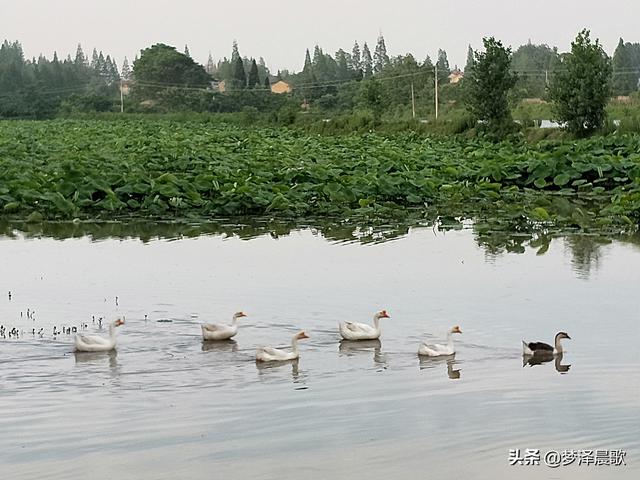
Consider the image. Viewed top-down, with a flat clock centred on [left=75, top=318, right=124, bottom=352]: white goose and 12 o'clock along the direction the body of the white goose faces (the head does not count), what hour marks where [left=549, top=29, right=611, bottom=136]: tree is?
The tree is roughly at 10 o'clock from the white goose.

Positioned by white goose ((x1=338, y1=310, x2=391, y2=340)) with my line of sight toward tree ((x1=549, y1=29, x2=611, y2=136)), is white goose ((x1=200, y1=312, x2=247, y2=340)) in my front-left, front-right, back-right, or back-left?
back-left

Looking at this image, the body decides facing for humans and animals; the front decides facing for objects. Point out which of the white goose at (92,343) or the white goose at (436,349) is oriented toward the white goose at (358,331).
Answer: the white goose at (92,343)

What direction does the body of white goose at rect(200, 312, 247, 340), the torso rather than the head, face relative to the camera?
to the viewer's right

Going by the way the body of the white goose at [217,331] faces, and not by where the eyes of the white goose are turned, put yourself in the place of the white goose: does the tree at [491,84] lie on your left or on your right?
on your left

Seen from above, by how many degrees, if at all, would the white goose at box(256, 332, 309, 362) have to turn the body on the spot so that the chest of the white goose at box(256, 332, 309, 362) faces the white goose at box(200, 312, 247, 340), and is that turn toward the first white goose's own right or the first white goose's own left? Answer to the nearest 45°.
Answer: approximately 135° to the first white goose's own left

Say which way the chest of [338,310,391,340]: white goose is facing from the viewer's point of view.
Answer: to the viewer's right

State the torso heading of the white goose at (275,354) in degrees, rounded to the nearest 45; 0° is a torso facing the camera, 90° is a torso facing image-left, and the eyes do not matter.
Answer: approximately 270°

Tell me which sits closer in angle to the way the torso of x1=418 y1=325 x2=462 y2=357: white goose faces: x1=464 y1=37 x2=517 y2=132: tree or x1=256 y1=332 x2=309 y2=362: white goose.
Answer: the tree

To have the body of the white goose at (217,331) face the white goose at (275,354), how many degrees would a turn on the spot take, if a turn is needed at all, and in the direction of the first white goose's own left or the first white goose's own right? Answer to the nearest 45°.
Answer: approximately 45° to the first white goose's own right

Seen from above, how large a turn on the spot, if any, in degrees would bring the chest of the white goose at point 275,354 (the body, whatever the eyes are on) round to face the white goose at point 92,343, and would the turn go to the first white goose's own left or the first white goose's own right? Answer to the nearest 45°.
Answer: approximately 180°

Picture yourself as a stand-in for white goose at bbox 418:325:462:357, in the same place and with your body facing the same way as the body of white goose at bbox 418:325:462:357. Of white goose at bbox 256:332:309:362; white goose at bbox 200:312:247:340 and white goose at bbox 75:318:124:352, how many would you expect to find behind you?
3

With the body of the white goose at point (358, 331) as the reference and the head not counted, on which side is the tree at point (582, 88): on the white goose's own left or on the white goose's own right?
on the white goose's own left
